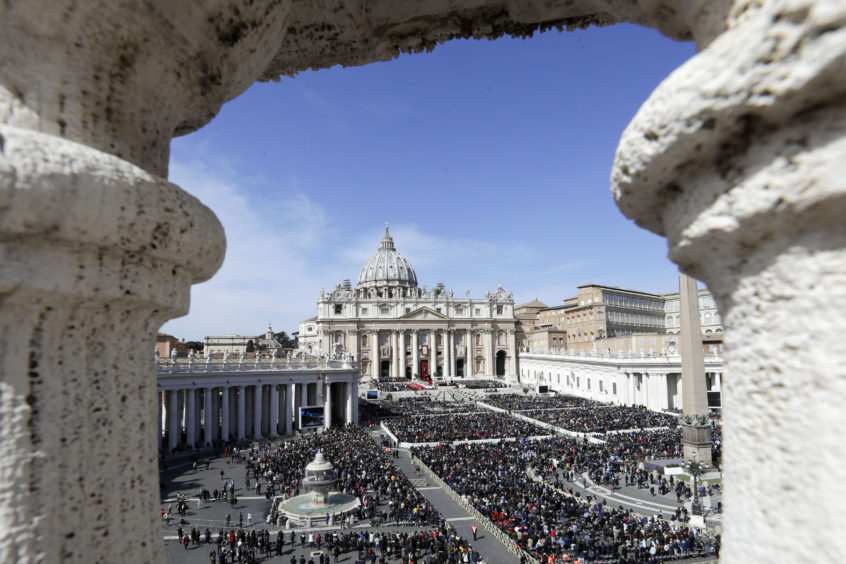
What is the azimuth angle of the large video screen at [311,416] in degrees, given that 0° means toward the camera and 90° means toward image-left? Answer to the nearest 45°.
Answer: approximately 315°

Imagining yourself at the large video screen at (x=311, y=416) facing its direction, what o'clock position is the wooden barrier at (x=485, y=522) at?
The wooden barrier is roughly at 1 o'clock from the large video screen.

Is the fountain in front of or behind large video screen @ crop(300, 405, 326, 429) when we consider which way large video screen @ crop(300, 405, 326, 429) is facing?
in front
